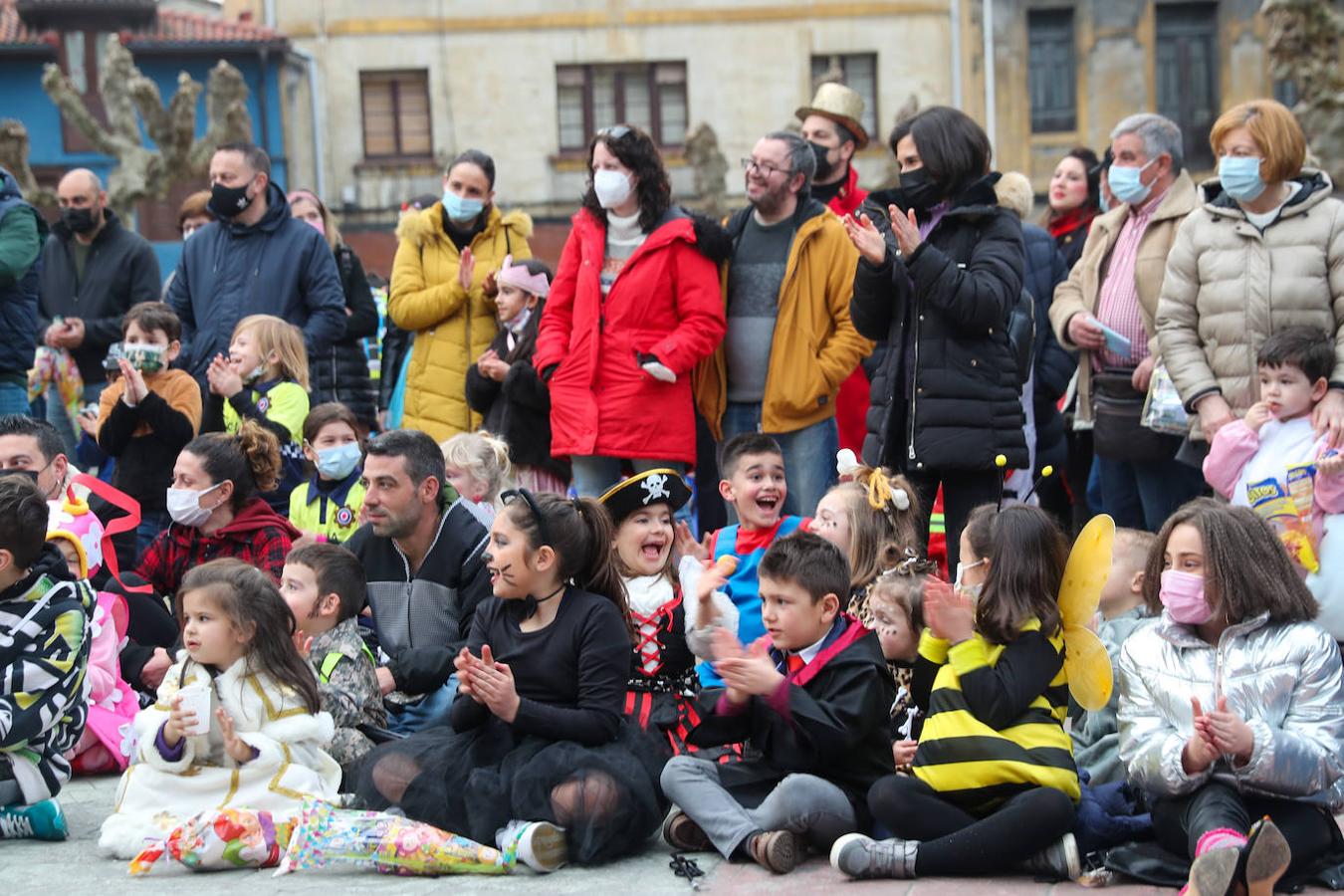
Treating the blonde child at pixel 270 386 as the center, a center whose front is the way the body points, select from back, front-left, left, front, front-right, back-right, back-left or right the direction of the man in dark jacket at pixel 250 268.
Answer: back-right

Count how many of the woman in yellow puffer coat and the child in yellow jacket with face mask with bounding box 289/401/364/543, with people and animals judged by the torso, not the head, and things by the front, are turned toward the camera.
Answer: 2

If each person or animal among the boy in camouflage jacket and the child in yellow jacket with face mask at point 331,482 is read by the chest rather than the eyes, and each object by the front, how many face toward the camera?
1

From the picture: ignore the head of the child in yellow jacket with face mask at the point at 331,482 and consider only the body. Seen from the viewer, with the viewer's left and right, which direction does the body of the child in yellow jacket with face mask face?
facing the viewer

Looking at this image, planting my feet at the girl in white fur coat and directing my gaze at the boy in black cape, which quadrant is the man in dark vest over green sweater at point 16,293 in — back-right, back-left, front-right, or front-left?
back-left

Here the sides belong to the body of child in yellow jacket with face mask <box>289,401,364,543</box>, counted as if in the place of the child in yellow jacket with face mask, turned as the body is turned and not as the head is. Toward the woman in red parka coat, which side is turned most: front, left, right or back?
left

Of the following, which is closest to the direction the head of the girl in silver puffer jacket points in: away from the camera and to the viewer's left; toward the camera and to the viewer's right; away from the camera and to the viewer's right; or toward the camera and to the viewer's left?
toward the camera and to the viewer's left

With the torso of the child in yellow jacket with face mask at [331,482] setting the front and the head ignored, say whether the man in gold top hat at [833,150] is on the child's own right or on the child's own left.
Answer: on the child's own left

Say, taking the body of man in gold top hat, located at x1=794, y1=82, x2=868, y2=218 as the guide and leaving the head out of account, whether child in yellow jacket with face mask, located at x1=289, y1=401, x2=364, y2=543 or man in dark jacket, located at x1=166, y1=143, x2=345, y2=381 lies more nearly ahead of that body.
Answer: the child in yellow jacket with face mask
